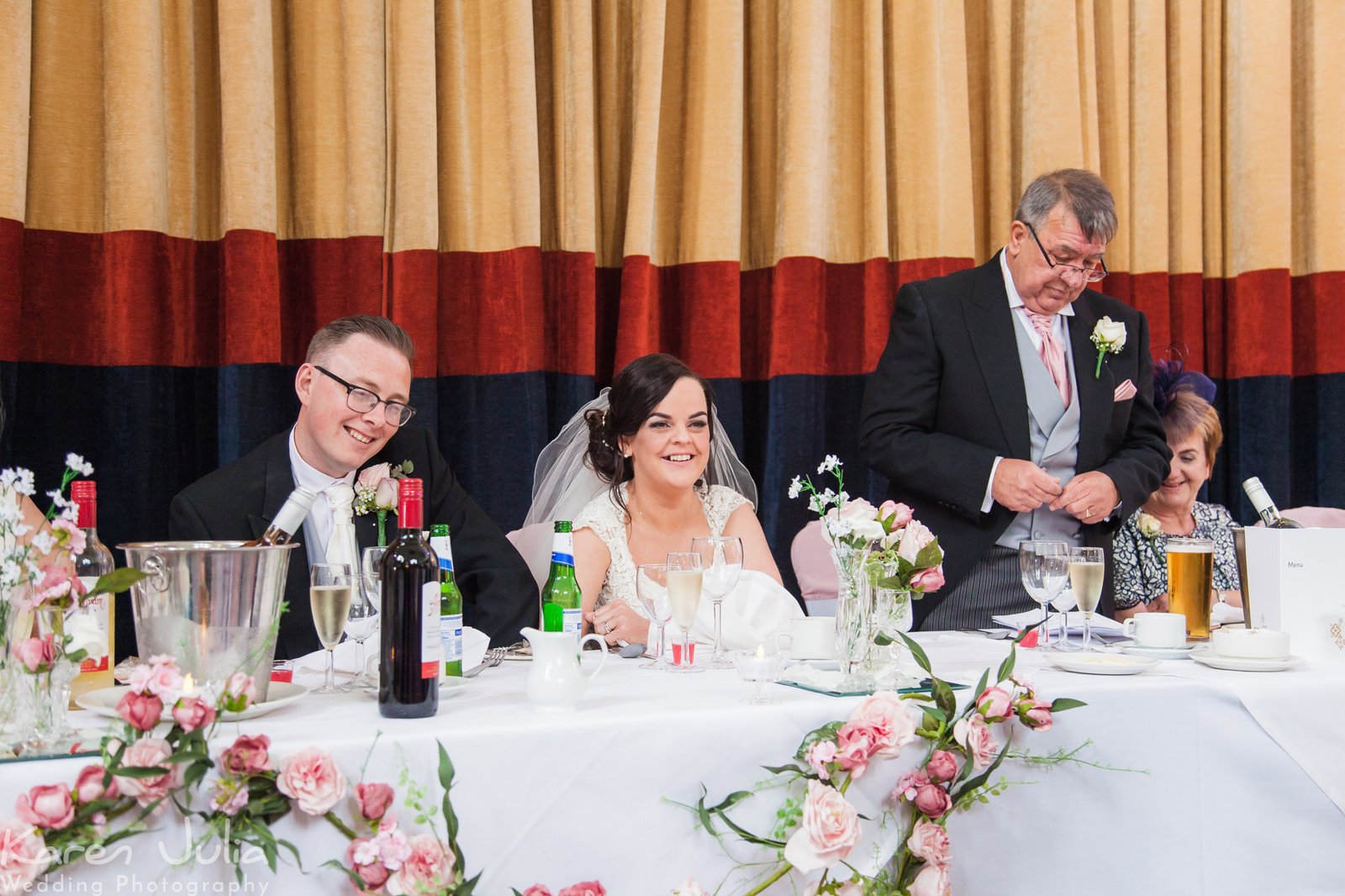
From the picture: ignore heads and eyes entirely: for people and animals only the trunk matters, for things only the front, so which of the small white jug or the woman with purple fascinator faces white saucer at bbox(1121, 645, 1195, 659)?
the woman with purple fascinator

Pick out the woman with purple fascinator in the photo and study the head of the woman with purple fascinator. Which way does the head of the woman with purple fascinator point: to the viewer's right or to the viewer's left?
to the viewer's left

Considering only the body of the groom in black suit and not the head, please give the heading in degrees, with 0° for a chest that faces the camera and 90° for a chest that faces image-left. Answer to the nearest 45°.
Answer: approximately 0°

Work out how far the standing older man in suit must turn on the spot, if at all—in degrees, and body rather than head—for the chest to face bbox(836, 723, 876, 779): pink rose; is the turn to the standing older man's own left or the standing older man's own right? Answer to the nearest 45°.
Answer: approximately 45° to the standing older man's own right

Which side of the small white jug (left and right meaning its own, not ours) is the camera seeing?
left

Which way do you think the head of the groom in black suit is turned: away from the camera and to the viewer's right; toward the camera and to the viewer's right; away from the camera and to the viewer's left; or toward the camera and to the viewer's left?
toward the camera and to the viewer's right

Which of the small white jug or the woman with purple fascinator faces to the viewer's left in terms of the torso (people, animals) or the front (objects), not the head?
the small white jug

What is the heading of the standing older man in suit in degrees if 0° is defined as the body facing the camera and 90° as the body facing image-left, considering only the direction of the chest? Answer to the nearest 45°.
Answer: approximately 315°

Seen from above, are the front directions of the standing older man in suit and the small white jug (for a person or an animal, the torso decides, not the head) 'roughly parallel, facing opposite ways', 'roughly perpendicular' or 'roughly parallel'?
roughly perpendicular

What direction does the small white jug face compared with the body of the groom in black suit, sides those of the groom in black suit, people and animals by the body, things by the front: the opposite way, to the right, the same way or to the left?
to the right
